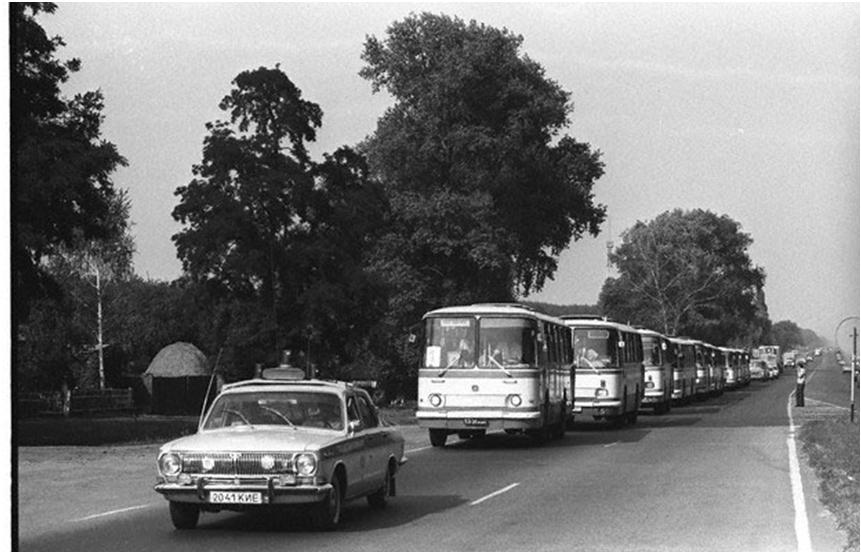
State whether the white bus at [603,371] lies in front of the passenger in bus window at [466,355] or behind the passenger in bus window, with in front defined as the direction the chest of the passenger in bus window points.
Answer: behind

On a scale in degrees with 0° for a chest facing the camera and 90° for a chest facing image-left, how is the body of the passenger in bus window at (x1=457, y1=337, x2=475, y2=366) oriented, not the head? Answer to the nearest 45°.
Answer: approximately 45°

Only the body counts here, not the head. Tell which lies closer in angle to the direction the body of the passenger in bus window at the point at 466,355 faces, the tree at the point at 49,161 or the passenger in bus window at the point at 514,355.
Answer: the tree

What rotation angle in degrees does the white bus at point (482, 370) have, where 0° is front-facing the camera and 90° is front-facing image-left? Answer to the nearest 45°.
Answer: approximately 0°

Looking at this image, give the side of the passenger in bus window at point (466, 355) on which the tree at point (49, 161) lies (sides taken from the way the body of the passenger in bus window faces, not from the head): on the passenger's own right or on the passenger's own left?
on the passenger's own right

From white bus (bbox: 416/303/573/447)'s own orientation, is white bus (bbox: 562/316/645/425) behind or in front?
behind

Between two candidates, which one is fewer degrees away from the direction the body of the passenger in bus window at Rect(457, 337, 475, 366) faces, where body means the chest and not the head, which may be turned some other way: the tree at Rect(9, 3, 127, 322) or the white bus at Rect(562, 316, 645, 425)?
the tree

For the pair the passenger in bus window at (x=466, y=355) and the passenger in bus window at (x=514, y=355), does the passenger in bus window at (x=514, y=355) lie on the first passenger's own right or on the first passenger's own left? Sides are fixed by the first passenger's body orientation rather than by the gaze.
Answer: on the first passenger's own left
